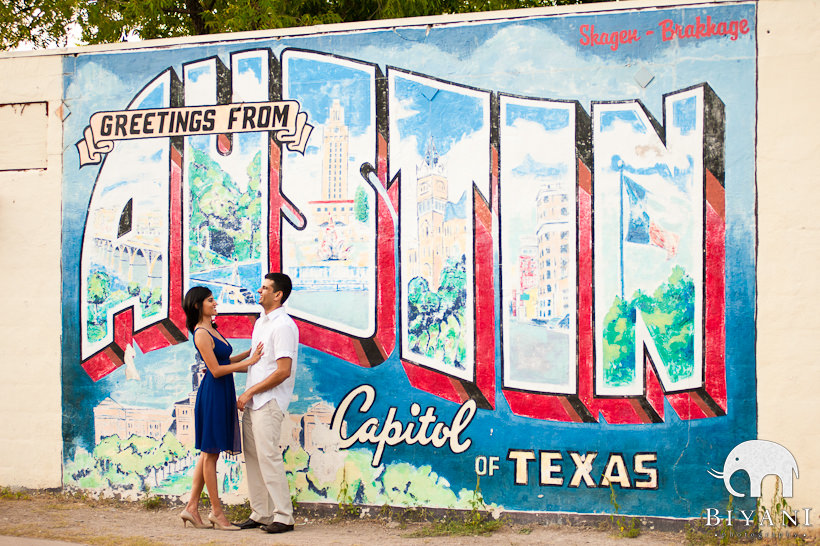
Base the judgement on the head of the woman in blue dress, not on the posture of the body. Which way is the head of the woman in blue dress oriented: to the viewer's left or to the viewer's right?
to the viewer's right

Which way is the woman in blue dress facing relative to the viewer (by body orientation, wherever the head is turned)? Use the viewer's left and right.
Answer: facing to the right of the viewer

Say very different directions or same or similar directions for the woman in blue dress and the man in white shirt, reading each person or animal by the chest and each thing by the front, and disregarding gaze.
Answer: very different directions

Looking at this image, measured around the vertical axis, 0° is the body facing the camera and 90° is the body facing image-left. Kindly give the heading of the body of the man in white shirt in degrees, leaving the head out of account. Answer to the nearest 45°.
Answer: approximately 90°
